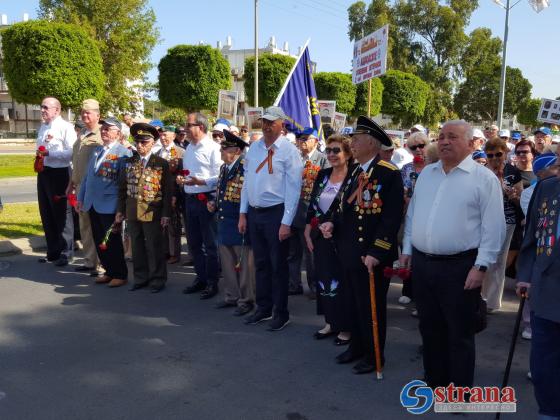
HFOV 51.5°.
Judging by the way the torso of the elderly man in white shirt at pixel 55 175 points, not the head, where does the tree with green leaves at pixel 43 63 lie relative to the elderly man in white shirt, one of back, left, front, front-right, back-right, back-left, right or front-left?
back-right

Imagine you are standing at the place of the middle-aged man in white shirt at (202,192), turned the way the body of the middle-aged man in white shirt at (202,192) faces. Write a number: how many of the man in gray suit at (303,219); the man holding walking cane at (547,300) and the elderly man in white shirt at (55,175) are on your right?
1

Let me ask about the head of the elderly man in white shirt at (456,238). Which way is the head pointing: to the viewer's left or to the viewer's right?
to the viewer's left

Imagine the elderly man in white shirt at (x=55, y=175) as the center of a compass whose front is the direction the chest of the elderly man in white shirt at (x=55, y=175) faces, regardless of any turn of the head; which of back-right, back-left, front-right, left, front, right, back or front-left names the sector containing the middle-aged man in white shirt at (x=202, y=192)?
left

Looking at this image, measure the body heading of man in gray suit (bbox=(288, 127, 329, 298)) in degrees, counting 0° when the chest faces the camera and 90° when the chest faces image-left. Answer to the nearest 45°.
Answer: approximately 45°

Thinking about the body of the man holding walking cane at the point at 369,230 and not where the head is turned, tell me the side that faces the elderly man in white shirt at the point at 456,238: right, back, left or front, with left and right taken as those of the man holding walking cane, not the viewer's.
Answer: left

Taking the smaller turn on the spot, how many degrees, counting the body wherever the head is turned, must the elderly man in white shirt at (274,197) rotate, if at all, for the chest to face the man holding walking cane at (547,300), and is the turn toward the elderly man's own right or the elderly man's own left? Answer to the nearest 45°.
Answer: approximately 90° to the elderly man's own left

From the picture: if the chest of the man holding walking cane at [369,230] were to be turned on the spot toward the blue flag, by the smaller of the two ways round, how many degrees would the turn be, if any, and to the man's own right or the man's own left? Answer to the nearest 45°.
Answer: approximately 135° to the man's own right
